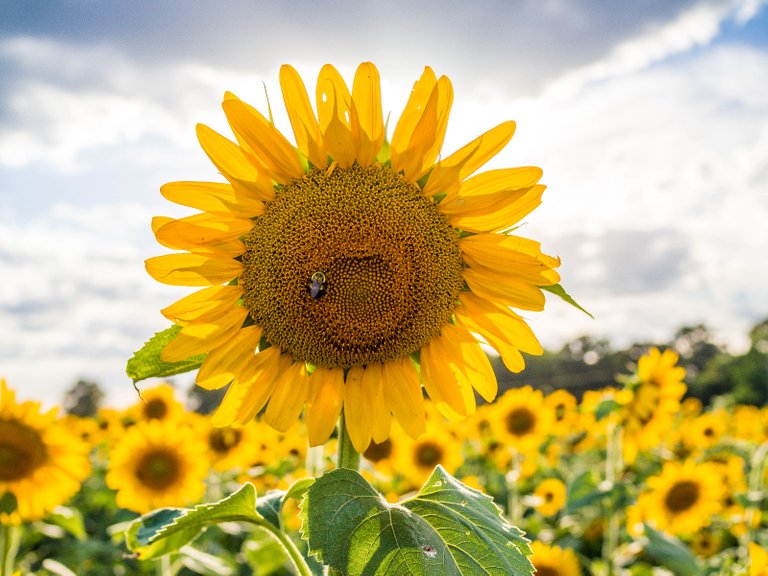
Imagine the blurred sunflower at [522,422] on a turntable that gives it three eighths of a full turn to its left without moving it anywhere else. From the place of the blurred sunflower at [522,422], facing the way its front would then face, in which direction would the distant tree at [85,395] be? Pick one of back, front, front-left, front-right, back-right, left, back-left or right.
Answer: left

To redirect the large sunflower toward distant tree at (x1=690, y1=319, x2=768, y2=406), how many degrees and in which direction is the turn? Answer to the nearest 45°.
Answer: approximately 135° to its left

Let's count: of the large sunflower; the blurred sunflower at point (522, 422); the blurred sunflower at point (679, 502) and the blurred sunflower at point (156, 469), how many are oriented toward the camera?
4

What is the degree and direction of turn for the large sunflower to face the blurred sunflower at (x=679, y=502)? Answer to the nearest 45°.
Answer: approximately 135° to its left

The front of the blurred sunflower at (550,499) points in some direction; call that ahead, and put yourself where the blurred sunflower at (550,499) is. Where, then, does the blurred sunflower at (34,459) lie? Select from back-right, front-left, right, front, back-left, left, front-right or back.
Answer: front-right

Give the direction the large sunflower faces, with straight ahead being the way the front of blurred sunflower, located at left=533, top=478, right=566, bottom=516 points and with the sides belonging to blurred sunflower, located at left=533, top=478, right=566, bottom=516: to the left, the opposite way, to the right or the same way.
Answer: the same way

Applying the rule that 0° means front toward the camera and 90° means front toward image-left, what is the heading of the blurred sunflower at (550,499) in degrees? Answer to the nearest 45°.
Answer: approximately 0°

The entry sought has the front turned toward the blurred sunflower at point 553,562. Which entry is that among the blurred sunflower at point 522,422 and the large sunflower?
the blurred sunflower at point 522,422

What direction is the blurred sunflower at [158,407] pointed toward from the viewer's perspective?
toward the camera

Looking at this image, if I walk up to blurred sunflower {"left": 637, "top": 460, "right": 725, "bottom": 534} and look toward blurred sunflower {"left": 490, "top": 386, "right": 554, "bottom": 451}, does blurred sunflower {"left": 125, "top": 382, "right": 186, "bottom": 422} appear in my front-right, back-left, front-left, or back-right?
front-left

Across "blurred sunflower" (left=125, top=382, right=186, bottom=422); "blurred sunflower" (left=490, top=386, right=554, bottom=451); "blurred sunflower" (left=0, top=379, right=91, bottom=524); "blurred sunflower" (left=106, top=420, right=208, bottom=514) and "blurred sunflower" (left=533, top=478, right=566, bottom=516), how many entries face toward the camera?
5

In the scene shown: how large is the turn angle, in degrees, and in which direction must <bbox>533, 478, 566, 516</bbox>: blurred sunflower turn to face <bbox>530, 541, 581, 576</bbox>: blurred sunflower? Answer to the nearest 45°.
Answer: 0° — it already faces it

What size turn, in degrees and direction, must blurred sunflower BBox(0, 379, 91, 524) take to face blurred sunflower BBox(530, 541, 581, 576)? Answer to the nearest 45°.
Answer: approximately 90° to its left

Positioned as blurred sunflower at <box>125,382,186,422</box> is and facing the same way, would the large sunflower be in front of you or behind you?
in front

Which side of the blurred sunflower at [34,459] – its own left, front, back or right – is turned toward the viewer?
front

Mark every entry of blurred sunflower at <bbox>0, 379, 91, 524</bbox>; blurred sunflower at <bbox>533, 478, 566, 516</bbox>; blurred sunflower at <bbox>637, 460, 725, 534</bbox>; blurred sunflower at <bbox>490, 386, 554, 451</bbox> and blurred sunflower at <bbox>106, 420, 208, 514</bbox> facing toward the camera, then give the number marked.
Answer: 5

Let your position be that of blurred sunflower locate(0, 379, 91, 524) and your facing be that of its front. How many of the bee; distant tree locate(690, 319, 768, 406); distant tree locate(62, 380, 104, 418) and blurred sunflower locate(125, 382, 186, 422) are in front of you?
1

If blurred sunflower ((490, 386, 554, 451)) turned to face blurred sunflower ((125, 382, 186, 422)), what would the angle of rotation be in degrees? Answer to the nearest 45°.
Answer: approximately 90° to its right
